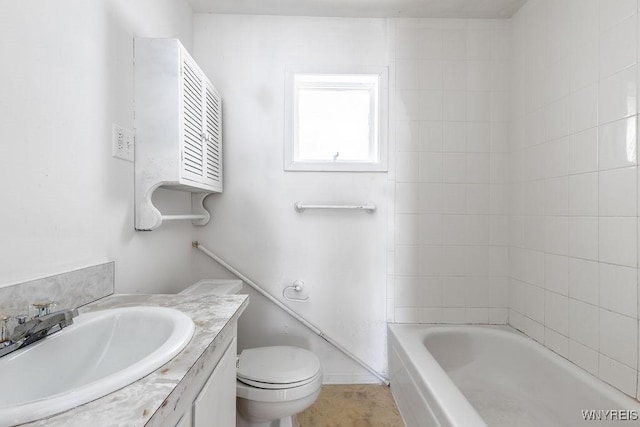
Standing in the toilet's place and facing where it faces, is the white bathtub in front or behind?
in front

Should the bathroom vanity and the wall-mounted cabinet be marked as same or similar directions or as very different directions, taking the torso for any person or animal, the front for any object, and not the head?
same or similar directions

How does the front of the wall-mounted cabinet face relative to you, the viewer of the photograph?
facing the viewer and to the right of the viewer

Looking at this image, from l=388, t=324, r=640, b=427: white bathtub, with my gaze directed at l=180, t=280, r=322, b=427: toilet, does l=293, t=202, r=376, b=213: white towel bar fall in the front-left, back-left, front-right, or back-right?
front-right

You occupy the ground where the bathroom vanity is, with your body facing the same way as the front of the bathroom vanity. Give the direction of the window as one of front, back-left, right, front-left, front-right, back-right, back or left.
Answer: left

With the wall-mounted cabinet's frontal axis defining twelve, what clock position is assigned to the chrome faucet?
The chrome faucet is roughly at 2 o'clock from the wall-mounted cabinet.

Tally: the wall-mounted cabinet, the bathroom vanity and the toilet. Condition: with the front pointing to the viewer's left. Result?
0

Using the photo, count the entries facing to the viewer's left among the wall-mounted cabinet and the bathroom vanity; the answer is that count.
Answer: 0

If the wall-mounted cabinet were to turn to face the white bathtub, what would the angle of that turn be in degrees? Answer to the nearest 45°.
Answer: approximately 45° to its left
